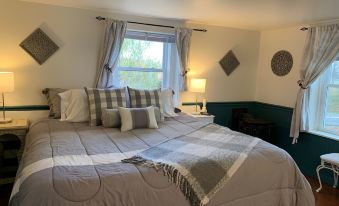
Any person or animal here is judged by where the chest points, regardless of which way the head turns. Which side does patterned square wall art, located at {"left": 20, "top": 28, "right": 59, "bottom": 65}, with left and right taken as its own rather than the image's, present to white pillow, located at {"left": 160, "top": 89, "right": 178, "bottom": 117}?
left

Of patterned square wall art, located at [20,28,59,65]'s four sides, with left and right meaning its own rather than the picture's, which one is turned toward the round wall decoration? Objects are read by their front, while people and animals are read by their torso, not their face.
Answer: left

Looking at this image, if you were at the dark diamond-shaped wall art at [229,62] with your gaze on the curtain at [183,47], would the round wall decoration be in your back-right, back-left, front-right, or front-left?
back-left

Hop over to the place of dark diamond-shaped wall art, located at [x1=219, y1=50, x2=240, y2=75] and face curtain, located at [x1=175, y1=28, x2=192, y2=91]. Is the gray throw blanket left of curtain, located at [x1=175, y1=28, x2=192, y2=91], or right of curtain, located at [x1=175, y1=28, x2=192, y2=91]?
left

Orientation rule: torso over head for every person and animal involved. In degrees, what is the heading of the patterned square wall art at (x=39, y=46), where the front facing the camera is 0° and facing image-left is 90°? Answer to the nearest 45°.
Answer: approximately 0°

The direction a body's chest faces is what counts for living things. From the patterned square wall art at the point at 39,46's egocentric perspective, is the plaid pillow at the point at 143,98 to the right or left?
on its left

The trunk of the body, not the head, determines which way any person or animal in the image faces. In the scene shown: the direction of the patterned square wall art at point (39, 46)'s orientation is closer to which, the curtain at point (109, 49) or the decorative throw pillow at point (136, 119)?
the decorative throw pillow

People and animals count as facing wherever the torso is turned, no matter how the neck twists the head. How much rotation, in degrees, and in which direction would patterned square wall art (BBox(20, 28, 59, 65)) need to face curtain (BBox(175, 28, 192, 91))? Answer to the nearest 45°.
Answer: approximately 90° to its left
